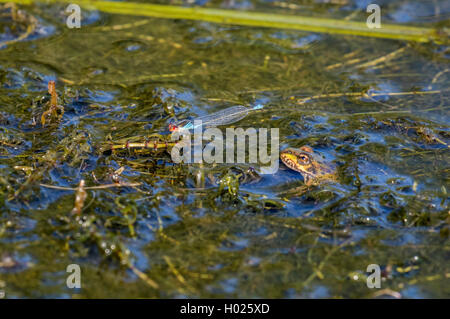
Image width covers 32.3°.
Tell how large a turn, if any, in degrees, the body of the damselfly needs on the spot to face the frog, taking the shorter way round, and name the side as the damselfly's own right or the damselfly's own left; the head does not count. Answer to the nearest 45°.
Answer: approximately 135° to the damselfly's own left

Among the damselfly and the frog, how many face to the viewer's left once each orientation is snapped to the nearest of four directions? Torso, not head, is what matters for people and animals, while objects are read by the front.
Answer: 2

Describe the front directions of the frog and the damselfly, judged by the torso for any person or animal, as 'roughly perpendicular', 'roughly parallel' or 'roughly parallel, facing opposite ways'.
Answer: roughly parallel

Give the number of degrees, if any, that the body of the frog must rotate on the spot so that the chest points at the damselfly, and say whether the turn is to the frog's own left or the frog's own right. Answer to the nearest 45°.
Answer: approximately 45° to the frog's own right

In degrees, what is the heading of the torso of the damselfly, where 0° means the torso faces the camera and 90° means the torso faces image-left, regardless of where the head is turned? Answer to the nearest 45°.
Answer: approximately 90°

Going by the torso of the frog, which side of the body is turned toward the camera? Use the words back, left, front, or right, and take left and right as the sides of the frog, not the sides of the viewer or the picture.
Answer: left
